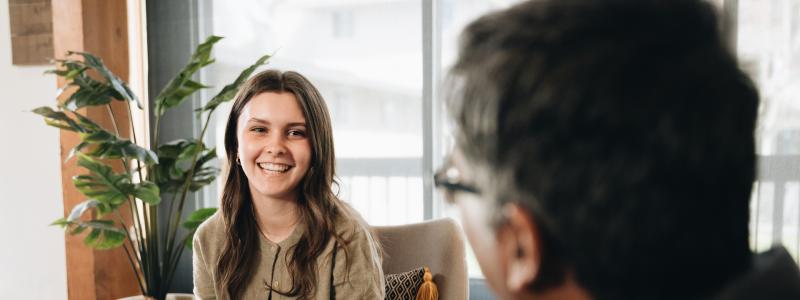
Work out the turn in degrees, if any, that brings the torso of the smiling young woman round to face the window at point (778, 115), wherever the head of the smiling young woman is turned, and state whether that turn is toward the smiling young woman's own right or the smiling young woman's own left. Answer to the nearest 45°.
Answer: approximately 90° to the smiling young woman's own left

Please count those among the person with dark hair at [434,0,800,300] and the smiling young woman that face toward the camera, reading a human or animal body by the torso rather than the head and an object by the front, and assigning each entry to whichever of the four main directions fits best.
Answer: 1

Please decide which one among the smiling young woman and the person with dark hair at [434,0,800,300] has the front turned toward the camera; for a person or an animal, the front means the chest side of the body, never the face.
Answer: the smiling young woman

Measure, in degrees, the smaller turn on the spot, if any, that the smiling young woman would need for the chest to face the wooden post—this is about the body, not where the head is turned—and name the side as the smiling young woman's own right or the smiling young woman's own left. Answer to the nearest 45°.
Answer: approximately 135° to the smiling young woman's own right

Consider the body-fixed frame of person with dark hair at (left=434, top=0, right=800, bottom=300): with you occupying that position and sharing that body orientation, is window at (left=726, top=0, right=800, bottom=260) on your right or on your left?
on your right

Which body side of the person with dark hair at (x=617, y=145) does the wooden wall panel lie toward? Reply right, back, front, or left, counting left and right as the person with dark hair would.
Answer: front

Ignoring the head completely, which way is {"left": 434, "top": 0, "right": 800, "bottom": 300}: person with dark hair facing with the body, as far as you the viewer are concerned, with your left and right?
facing away from the viewer and to the left of the viewer

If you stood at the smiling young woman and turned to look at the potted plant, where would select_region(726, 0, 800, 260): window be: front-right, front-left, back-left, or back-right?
back-right

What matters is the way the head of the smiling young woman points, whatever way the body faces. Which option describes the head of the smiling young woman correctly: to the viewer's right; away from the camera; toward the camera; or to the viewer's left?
toward the camera

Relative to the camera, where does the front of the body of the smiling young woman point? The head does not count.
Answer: toward the camera

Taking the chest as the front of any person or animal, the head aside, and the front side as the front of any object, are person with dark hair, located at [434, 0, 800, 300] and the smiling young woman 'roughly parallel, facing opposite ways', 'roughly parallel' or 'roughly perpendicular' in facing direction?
roughly parallel, facing opposite ways

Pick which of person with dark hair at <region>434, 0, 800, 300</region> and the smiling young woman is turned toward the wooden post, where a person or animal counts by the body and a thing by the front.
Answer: the person with dark hair

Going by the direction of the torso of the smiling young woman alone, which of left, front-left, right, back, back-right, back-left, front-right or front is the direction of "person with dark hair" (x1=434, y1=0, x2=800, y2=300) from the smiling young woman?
front

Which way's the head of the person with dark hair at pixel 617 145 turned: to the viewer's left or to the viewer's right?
to the viewer's left

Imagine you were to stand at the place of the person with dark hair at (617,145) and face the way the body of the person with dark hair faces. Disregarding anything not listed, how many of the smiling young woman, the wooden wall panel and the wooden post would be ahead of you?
3
